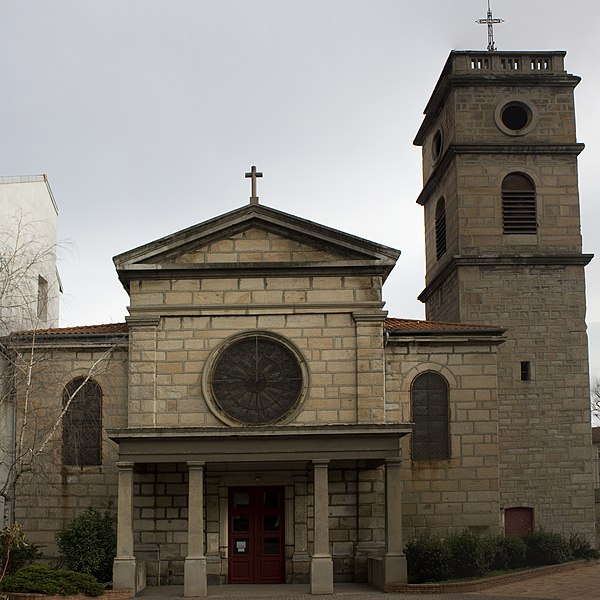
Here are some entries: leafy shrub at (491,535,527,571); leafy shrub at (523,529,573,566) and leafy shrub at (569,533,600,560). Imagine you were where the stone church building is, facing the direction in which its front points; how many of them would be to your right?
0

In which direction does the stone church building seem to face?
toward the camera

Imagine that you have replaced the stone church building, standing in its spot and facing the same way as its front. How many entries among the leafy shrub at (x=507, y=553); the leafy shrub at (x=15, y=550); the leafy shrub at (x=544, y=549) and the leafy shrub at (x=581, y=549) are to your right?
1

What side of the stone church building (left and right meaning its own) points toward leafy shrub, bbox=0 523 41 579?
right

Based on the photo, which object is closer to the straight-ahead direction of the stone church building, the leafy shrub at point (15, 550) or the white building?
the leafy shrub

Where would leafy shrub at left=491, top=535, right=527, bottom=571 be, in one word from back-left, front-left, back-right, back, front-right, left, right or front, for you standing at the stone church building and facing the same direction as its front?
left

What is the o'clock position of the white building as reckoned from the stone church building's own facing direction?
The white building is roughly at 4 o'clock from the stone church building.

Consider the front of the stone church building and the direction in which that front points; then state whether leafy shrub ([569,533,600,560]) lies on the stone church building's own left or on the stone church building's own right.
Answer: on the stone church building's own left

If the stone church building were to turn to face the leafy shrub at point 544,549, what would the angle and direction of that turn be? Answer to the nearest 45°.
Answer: approximately 90° to its left
